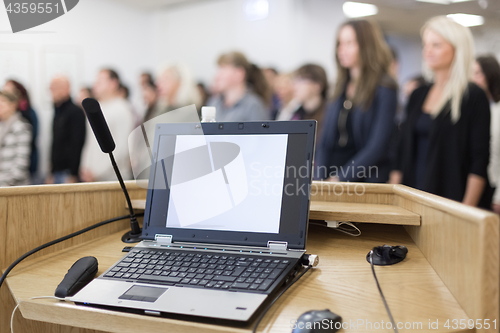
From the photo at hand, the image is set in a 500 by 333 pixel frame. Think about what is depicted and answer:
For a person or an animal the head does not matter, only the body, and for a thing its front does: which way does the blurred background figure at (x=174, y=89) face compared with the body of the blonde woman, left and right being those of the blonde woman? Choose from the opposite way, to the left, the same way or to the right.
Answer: the same way

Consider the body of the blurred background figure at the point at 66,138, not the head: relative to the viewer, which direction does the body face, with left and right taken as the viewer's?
facing the viewer and to the left of the viewer

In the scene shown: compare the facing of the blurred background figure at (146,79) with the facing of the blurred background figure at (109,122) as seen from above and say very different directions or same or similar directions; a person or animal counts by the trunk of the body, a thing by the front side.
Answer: same or similar directions

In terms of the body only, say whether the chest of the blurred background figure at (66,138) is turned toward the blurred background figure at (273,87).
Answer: no

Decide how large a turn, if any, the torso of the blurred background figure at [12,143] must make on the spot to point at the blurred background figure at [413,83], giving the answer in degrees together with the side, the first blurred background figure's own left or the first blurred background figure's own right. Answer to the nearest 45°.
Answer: approximately 135° to the first blurred background figure's own left

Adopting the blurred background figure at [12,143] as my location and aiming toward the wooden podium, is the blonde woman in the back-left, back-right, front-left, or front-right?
front-left

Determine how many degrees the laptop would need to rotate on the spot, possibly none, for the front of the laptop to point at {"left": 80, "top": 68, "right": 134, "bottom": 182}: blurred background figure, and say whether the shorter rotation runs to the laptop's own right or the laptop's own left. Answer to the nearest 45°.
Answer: approximately 135° to the laptop's own right

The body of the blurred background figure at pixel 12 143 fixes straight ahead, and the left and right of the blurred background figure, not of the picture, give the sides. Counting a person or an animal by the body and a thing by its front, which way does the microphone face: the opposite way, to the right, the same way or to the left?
the same way

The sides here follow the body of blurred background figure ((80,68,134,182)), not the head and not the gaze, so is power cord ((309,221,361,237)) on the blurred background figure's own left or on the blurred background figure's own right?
on the blurred background figure's own left

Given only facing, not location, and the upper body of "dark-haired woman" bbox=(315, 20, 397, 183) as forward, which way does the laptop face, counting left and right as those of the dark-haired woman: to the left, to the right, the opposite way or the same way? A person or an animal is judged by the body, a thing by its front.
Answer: the same way

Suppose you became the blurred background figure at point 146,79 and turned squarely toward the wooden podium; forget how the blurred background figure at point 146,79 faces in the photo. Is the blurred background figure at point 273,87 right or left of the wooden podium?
left

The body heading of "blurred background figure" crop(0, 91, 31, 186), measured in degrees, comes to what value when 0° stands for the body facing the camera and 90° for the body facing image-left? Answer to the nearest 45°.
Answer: approximately 45°

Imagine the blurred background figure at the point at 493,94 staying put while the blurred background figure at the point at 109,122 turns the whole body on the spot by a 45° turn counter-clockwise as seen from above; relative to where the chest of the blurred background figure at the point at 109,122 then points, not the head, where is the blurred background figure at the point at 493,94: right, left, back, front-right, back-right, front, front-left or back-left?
front-left
